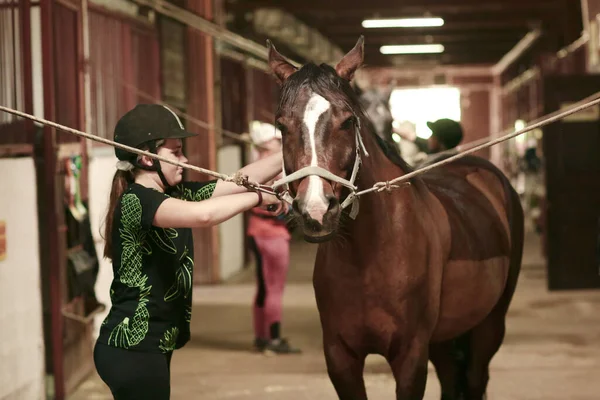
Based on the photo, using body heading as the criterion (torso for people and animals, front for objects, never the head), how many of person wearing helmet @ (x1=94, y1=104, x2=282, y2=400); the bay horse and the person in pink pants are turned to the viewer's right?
2

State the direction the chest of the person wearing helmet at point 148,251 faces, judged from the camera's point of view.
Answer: to the viewer's right

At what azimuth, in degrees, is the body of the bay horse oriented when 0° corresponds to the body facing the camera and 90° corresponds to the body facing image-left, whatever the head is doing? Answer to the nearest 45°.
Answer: approximately 45°

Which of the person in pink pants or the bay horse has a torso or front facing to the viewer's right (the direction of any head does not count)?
the person in pink pants

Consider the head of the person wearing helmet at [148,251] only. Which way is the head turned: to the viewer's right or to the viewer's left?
to the viewer's right

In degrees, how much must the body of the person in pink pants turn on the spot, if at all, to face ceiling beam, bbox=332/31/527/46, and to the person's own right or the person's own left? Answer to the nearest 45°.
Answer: approximately 90° to the person's own left

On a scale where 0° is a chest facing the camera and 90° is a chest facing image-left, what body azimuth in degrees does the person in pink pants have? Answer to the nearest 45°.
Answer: approximately 270°
